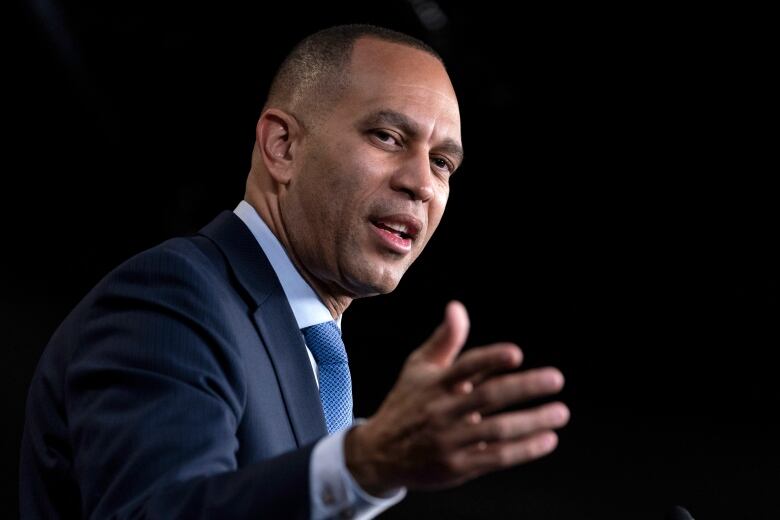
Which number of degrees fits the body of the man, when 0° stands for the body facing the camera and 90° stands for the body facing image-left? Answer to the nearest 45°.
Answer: approximately 315°

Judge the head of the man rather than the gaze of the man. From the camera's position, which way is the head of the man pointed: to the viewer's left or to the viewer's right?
to the viewer's right
